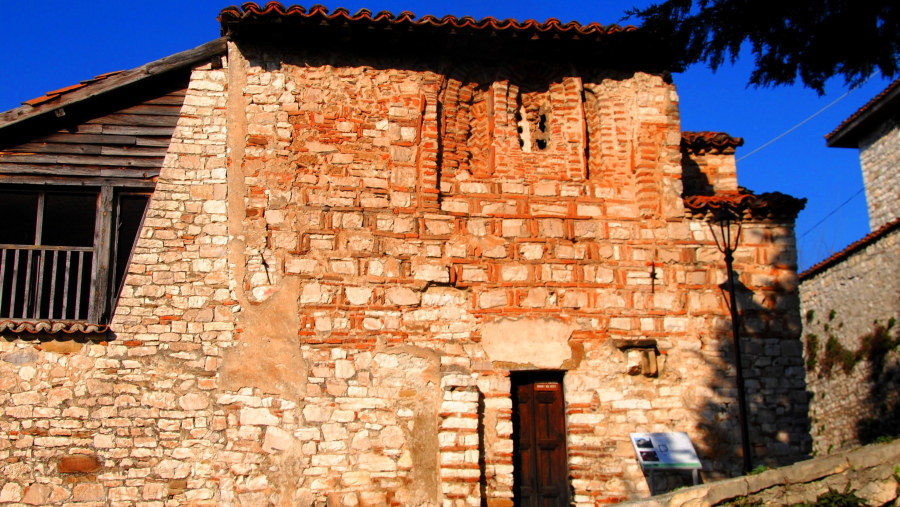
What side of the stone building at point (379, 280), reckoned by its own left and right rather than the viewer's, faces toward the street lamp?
left

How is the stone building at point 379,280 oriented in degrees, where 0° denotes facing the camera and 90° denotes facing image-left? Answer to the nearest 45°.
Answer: approximately 0°

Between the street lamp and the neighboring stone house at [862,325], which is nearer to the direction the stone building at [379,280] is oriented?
the street lamp

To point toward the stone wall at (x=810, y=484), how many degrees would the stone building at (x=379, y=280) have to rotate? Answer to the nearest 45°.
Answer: approximately 45° to its left

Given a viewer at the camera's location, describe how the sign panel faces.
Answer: facing the viewer

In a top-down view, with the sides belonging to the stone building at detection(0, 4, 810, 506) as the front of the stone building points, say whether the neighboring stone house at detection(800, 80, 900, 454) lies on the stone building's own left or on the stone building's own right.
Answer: on the stone building's own left

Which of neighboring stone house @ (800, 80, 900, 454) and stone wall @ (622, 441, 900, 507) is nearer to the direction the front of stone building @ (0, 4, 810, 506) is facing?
the stone wall
